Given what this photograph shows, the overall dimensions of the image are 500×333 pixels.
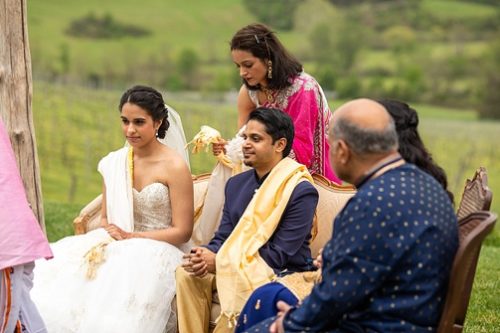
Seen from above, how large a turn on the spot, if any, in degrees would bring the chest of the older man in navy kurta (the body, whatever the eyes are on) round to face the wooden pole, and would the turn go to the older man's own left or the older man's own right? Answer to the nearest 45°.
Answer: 0° — they already face it

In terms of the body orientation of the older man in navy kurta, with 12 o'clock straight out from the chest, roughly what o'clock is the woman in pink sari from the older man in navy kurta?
The woman in pink sari is roughly at 1 o'clock from the older man in navy kurta.

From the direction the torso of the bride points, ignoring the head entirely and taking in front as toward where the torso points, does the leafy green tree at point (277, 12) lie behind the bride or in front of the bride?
behind

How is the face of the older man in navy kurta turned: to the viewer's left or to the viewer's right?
to the viewer's left

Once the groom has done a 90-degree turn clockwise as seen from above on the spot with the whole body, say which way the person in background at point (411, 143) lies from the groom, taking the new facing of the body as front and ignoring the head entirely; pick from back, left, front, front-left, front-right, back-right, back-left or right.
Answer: back

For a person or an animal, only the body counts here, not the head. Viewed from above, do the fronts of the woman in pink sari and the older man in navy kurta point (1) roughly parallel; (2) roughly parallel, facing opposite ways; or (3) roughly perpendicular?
roughly perpendicular

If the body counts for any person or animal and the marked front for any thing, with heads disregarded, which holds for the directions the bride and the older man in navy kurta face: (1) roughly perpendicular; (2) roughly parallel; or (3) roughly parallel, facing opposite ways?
roughly perpendicular

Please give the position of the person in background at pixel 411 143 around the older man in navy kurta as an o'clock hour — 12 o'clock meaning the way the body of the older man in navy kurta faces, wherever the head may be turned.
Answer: The person in background is roughly at 2 o'clock from the older man in navy kurta.

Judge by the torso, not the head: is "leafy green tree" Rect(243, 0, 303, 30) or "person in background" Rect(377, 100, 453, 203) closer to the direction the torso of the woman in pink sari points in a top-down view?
the person in background

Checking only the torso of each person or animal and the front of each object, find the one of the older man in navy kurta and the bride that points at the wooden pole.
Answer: the older man in navy kurta

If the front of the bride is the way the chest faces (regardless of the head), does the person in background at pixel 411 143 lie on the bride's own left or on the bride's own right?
on the bride's own left

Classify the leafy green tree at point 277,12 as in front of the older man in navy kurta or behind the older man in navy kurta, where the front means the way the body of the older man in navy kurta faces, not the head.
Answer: in front
